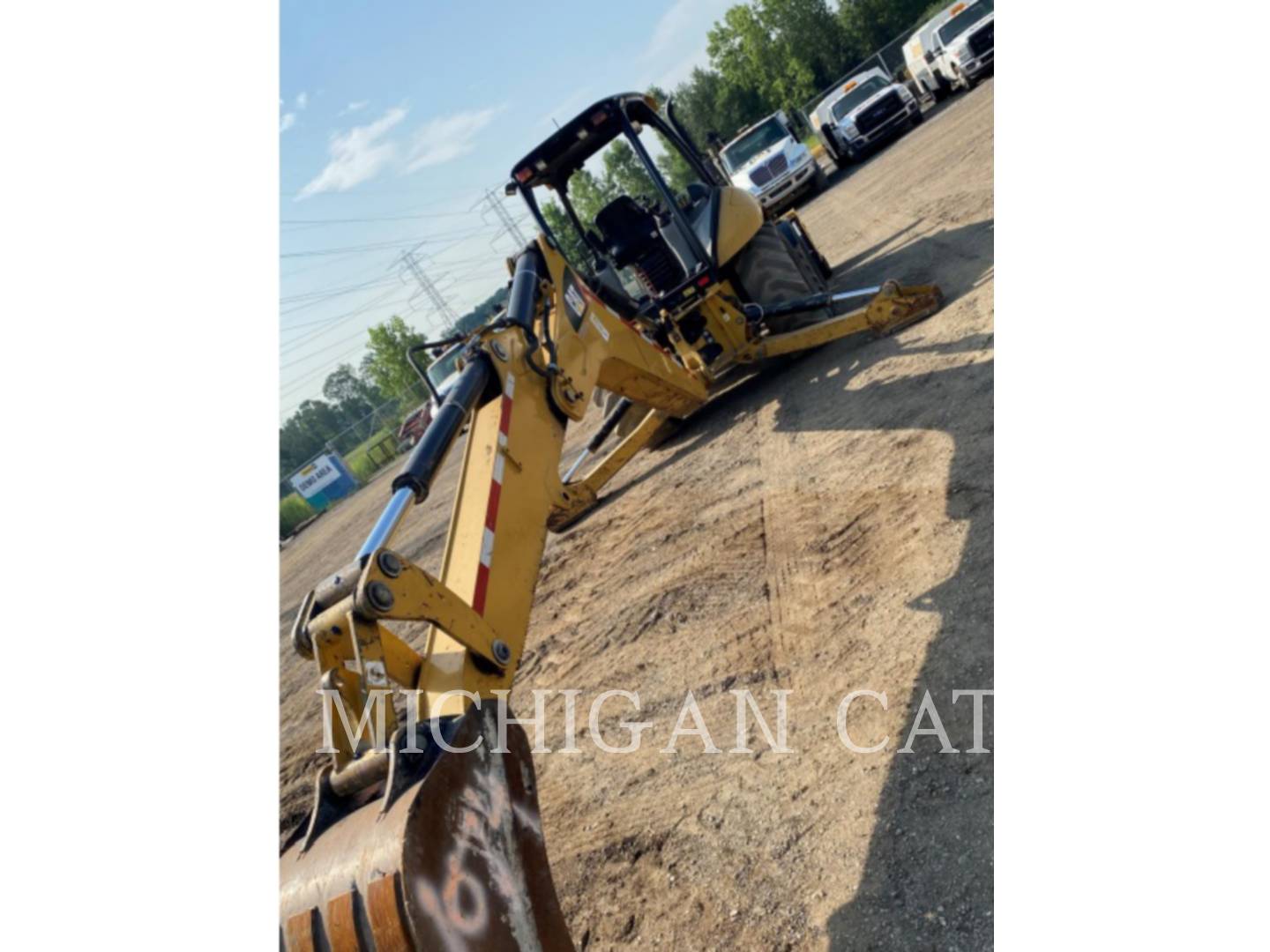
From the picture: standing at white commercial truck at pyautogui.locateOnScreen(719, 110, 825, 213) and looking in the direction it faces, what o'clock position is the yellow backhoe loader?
The yellow backhoe loader is roughly at 12 o'clock from the white commercial truck.

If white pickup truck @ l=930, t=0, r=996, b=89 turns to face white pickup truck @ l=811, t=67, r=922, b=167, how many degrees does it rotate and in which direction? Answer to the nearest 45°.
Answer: approximately 90° to its right

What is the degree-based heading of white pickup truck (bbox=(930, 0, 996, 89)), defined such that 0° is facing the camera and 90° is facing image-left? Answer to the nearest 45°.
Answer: approximately 315°

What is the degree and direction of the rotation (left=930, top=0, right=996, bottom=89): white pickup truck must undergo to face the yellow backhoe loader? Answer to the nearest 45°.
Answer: approximately 45° to its right

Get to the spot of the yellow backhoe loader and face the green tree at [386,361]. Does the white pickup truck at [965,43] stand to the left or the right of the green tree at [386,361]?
right

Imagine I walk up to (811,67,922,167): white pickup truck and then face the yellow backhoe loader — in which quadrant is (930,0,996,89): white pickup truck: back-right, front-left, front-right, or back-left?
back-left

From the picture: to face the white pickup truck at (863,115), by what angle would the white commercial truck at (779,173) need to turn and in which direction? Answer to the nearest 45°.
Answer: approximately 135° to its left

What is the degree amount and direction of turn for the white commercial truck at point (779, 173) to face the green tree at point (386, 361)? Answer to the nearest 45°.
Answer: approximately 135° to its right

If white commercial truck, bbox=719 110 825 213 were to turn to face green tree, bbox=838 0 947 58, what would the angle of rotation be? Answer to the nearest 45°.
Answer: approximately 180°

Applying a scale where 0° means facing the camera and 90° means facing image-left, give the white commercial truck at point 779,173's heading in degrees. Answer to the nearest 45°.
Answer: approximately 0°

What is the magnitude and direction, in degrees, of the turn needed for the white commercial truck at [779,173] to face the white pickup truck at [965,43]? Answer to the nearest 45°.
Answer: approximately 135° to its left

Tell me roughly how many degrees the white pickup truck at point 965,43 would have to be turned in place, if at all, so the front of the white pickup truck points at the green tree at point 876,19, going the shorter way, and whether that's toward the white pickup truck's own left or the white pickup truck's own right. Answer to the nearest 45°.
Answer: approximately 135° to the white pickup truck's own left

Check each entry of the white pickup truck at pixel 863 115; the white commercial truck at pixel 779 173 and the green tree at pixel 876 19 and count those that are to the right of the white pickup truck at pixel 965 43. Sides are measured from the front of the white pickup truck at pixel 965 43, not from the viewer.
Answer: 2

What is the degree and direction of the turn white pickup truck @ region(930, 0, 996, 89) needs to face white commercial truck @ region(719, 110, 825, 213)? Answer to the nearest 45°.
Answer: approximately 90° to its right
